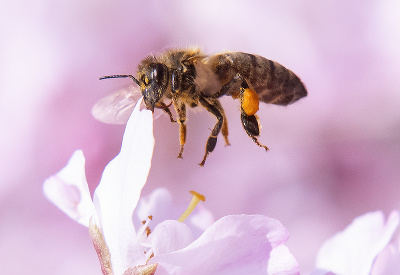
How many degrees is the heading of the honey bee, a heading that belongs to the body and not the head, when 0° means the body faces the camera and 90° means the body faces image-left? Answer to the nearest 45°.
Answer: approximately 90°
